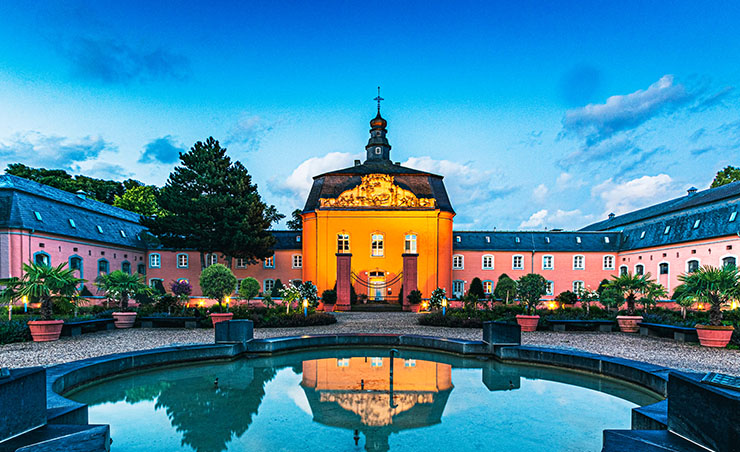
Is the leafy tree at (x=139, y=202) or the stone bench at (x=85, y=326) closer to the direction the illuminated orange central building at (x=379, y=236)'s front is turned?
the stone bench

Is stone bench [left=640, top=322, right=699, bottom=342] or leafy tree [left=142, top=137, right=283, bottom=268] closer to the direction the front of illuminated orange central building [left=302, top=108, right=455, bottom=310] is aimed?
the stone bench

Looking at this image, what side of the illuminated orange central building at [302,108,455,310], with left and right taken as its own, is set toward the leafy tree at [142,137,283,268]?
right

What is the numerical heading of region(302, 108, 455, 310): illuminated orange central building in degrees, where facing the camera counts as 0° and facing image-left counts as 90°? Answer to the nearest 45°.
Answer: approximately 0°

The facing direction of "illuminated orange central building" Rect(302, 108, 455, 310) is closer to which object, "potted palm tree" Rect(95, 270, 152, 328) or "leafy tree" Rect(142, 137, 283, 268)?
the potted palm tree
